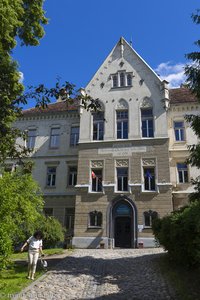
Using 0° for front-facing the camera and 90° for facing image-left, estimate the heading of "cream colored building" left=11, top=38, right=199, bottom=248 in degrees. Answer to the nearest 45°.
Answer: approximately 0°

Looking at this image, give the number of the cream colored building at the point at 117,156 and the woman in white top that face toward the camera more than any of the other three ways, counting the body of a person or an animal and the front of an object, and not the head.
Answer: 2

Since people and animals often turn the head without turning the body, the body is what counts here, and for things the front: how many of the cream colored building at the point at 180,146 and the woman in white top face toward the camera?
2
